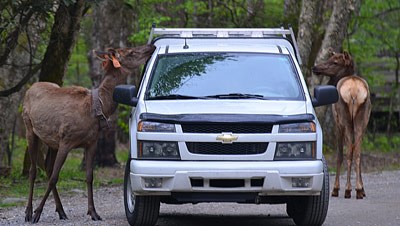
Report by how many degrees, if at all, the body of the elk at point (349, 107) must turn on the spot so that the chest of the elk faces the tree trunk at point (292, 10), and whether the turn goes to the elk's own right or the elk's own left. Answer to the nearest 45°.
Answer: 0° — it already faces it

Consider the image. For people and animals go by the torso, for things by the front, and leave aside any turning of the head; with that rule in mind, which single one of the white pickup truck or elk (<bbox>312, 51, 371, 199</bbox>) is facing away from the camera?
the elk

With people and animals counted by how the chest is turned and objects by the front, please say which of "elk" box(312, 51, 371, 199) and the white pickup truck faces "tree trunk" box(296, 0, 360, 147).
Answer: the elk

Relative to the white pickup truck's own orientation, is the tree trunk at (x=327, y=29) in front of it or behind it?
behind

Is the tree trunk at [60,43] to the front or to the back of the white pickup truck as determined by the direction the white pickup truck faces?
to the back

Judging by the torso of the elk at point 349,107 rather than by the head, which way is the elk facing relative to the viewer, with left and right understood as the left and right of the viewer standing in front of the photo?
facing away from the viewer

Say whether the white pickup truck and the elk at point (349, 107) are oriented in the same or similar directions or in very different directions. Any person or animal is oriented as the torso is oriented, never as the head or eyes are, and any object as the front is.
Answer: very different directions

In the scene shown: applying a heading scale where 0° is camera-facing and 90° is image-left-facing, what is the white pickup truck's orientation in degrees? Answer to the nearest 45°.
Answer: approximately 0°

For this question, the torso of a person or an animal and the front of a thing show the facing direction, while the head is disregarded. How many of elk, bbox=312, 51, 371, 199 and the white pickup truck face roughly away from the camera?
1
